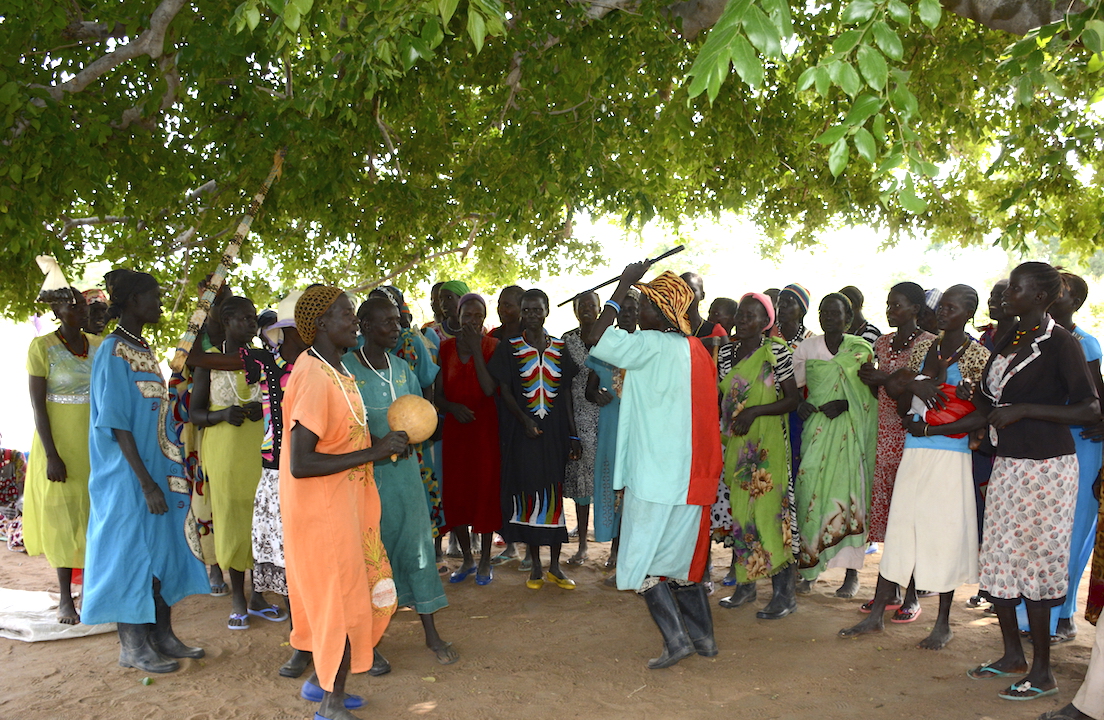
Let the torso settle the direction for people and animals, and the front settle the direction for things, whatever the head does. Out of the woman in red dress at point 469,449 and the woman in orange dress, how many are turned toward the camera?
1

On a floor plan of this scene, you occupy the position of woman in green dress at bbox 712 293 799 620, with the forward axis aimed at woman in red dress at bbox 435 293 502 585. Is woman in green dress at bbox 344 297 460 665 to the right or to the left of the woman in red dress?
left

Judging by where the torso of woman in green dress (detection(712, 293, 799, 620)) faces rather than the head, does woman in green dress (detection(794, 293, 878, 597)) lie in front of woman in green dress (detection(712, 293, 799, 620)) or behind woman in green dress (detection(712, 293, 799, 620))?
behind

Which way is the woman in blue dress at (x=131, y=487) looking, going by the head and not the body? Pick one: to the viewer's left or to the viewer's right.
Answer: to the viewer's right

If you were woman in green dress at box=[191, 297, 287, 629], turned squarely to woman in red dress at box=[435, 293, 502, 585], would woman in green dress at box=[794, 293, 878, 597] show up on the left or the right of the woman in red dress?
right

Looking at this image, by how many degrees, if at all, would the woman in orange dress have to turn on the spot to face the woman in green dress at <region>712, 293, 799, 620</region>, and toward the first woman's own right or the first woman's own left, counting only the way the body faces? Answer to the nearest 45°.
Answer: approximately 45° to the first woman's own left

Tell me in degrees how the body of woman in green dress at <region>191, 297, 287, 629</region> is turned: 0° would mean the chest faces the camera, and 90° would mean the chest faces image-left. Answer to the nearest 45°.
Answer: approximately 315°

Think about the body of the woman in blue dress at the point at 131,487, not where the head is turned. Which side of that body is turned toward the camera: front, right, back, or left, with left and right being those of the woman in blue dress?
right

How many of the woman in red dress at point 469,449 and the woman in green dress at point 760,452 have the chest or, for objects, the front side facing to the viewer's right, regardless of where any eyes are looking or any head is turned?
0

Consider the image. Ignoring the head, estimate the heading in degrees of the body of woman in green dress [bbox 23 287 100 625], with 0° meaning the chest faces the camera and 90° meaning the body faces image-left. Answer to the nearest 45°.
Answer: approximately 315°

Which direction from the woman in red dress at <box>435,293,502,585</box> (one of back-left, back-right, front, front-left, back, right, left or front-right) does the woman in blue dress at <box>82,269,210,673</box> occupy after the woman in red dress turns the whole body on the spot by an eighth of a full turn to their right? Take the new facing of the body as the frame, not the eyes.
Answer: front

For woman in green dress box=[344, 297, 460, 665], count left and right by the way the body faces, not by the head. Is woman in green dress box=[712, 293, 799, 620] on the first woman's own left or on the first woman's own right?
on the first woman's own left

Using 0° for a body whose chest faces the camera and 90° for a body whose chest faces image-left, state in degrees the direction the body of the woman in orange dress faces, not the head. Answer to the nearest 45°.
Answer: approximately 270°

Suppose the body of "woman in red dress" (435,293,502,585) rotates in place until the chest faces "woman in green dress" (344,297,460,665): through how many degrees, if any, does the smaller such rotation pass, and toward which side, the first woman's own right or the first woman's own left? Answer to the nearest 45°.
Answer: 0° — they already face them

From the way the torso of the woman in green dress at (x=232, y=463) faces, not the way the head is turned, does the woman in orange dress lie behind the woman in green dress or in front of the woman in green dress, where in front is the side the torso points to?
in front

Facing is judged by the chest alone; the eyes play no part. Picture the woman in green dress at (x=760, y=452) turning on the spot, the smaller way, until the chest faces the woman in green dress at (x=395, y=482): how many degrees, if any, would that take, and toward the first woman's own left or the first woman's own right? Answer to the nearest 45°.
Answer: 0° — they already face them
